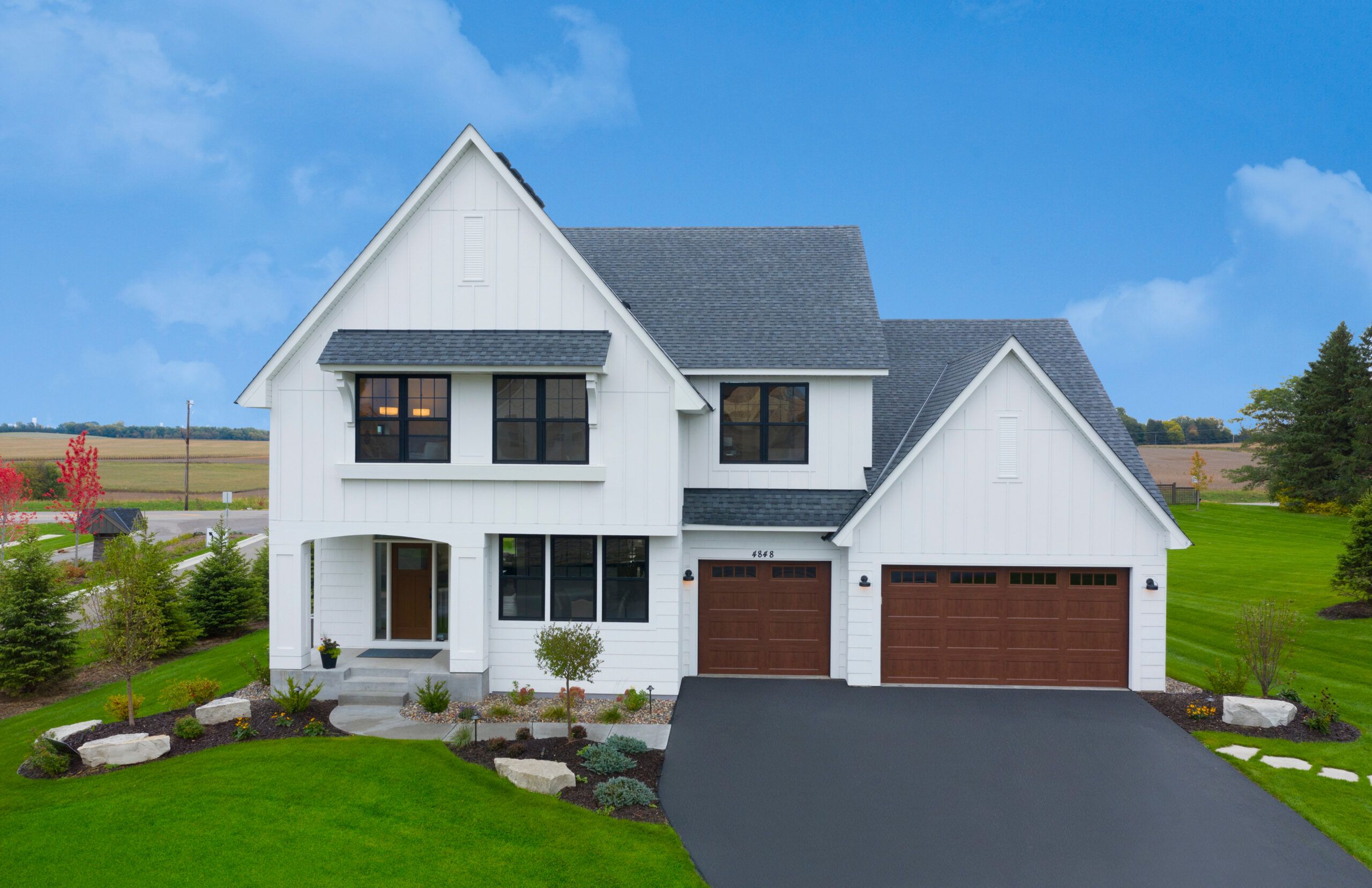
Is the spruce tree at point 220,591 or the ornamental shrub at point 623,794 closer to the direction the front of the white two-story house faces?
the ornamental shrub

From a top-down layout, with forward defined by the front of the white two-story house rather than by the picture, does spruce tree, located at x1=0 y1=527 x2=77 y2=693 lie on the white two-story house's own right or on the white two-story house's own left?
on the white two-story house's own right

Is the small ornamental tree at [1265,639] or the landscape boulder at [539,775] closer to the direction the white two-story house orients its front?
the landscape boulder

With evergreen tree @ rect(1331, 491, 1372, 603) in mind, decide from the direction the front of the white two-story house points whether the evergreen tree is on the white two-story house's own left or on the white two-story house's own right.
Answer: on the white two-story house's own left

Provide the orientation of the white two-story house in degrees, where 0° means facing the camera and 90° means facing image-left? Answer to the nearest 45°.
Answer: approximately 0°

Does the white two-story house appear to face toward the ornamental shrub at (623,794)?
yes
